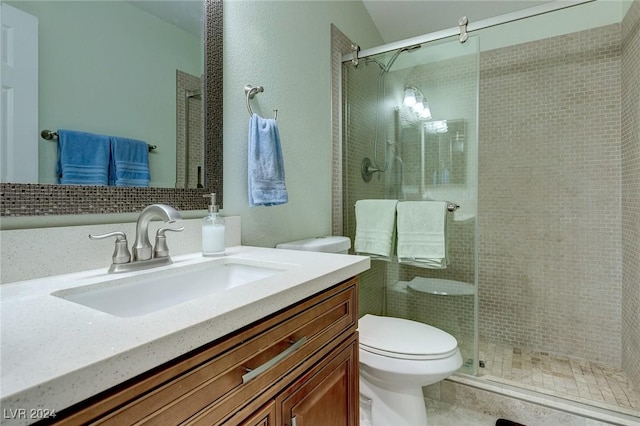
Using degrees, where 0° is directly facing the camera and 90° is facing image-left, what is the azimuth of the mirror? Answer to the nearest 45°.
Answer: approximately 315°

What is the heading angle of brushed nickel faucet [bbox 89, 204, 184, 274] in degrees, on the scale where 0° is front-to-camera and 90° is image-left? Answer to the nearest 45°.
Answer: approximately 315°
